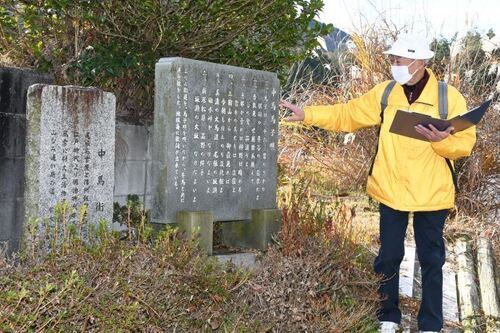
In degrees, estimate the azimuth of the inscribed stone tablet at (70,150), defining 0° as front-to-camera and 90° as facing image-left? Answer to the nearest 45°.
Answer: approximately 315°

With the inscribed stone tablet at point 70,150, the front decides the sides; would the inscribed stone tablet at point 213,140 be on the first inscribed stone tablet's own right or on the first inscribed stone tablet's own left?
on the first inscribed stone tablet's own left

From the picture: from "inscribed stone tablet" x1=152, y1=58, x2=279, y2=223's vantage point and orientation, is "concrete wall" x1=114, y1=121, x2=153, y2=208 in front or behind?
behind

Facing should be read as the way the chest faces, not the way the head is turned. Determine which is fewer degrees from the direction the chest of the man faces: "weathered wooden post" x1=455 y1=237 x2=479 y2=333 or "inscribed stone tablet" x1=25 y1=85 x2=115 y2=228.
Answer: the inscribed stone tablet

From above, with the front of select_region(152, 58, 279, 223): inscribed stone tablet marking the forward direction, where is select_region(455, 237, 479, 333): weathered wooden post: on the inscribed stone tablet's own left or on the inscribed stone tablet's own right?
on the inscribed stone tablet's own left

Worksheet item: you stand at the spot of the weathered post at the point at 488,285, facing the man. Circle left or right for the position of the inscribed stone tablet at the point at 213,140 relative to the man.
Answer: right

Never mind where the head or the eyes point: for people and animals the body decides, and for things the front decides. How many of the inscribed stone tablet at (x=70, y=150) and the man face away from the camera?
0

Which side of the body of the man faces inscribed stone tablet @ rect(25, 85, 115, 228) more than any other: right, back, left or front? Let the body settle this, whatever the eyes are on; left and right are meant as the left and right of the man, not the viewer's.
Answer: right

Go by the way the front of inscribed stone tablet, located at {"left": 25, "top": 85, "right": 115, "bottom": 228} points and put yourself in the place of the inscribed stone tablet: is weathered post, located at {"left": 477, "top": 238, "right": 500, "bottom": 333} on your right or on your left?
on your left

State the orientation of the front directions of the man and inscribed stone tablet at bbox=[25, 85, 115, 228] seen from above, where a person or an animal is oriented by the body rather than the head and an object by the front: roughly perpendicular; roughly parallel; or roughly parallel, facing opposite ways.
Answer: roughly parallel

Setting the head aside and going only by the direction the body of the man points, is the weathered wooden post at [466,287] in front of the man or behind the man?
behind

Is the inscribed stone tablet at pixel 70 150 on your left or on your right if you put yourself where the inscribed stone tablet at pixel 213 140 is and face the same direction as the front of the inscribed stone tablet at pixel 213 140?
on your right
